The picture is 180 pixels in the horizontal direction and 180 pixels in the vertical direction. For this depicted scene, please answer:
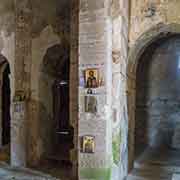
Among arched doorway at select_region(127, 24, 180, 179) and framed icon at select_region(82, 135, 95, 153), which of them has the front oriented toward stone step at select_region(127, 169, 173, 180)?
the arched doorway

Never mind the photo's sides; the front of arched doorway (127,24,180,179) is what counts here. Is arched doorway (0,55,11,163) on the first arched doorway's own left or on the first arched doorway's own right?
on the first arched doorway's own right

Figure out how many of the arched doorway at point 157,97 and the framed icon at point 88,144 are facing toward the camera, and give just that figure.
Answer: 2

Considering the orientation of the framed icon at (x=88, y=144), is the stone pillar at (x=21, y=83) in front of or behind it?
behind

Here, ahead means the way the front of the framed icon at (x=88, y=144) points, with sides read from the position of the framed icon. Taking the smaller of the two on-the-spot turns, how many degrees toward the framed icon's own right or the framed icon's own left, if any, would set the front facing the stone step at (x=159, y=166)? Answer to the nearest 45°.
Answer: approximately 135° to the framed icon's own left

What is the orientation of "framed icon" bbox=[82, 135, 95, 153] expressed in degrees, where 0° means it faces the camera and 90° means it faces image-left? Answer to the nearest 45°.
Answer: approximately 0°

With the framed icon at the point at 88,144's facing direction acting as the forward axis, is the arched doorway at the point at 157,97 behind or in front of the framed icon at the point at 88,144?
behind

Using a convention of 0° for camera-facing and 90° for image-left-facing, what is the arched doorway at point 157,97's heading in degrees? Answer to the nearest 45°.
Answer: approximately 0°
